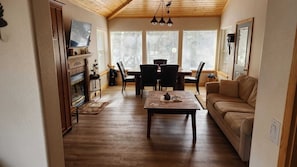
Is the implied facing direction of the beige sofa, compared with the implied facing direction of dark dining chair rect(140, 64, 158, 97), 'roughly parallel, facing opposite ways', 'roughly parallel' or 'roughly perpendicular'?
roughly perpendicular

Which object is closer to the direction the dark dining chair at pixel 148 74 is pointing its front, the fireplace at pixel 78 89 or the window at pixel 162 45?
the window

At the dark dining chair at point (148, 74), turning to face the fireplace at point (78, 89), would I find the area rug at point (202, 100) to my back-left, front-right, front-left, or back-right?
back-left

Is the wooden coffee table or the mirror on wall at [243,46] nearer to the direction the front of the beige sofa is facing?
the wooden coffee table

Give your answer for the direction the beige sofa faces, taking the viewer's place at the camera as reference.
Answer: facing to the left of the viewer

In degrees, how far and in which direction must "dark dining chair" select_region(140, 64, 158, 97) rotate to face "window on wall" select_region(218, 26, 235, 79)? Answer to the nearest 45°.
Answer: approximately 90° to its right

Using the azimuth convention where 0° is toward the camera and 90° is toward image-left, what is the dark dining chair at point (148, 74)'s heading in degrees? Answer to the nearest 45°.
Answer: approximately 180°

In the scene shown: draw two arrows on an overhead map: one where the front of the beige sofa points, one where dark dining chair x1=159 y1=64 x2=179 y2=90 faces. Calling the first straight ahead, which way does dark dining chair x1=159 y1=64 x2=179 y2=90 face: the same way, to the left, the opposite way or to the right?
to the right

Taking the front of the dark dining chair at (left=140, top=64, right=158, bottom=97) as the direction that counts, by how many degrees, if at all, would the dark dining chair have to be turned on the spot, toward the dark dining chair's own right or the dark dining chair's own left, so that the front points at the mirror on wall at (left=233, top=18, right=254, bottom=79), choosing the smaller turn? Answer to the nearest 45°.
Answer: approximately 90° to the dark dining chair's own right

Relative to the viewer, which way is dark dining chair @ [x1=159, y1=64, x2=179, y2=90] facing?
away from the camera

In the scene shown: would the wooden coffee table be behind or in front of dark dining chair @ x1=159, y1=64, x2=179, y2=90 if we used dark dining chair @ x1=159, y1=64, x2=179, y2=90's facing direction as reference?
behind

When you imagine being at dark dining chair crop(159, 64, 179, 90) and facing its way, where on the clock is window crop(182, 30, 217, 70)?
The window is roughly at 1 o'clock from the dark dining chair.

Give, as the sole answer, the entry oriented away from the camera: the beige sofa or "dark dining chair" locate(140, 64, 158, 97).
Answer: the dark dining chair

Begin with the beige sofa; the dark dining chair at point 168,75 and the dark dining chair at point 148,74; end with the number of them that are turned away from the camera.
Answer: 2
